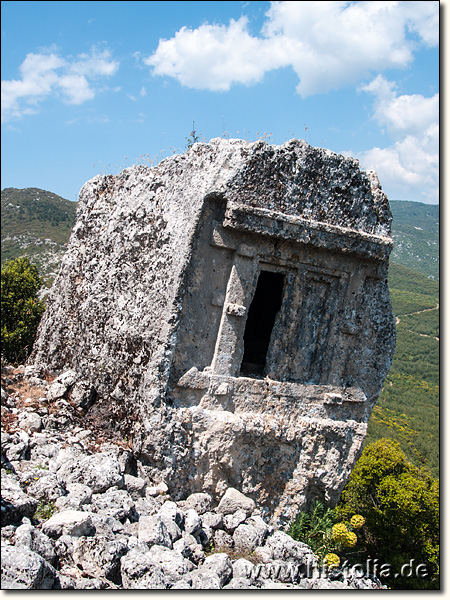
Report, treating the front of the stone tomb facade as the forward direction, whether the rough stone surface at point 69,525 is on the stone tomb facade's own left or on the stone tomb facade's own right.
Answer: on the stone tomb facade's own right

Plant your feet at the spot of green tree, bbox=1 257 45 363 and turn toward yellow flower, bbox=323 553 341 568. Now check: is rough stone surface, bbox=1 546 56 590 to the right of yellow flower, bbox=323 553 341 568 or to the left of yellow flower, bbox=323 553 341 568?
right

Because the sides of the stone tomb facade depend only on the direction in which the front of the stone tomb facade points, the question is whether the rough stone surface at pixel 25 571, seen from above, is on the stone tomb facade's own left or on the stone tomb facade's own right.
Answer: on the stone tomb facade's own right

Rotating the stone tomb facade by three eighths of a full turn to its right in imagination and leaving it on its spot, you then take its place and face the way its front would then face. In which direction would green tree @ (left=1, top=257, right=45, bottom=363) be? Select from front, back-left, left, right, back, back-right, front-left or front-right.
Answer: front-right

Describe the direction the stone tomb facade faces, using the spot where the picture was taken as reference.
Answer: facing the viewer and to the right of the viewer

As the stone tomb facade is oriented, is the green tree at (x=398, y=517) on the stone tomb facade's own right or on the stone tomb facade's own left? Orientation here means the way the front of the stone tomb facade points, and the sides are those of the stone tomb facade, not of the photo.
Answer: on the stone tomb facade's own left
